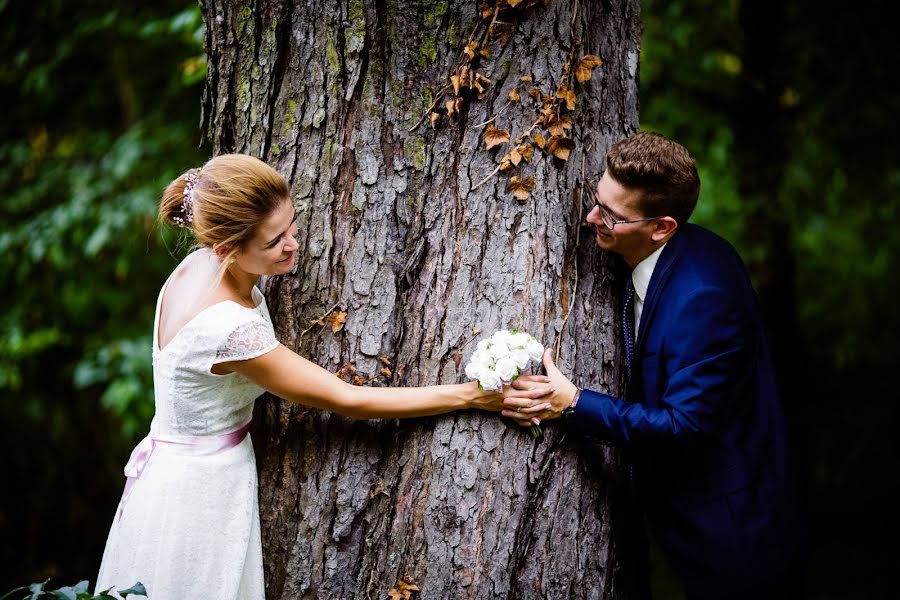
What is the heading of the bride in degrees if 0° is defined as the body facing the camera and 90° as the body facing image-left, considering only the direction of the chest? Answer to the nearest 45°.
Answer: approximately 270°

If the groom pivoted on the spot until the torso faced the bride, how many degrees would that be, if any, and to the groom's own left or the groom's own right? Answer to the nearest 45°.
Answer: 0° — they already face them

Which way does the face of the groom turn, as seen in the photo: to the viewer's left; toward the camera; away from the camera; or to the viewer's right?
to the viewer's left

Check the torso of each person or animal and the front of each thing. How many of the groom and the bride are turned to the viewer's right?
1

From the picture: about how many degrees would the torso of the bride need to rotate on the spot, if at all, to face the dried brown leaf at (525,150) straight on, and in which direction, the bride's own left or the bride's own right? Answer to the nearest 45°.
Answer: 0° — they already face it

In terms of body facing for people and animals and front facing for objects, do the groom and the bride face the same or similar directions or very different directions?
very different directions

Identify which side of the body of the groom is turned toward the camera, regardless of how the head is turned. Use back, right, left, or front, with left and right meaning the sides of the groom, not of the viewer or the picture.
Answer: left

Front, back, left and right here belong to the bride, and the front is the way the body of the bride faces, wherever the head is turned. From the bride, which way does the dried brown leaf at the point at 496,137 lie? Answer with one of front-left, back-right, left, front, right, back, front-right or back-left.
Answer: front
